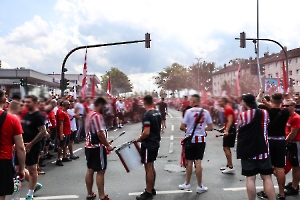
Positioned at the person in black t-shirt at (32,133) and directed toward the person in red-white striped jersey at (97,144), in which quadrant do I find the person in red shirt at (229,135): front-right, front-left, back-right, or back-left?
front-left

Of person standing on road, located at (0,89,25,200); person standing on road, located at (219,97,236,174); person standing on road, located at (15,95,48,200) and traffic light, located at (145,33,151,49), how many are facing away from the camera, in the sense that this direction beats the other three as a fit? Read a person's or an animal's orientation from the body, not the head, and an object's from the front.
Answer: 2

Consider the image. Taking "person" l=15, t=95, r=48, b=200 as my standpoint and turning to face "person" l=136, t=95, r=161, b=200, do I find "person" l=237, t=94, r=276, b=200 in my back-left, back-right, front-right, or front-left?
front-right

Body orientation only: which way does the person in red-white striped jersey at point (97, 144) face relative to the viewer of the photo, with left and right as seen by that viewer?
facing away from the viewer and to the right of the viewer

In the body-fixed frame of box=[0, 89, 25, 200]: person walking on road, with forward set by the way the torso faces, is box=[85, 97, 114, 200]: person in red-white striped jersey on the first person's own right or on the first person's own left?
on the first person's own right
